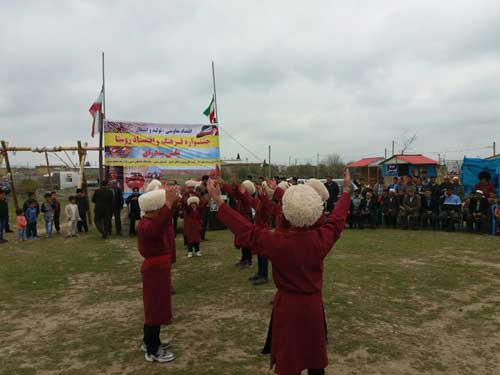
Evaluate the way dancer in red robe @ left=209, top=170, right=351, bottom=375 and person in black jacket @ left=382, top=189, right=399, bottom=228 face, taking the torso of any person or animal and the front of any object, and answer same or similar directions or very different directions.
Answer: very different directions

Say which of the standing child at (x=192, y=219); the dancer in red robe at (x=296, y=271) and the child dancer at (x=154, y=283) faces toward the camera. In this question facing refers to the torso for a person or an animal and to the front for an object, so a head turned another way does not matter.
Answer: the standing child

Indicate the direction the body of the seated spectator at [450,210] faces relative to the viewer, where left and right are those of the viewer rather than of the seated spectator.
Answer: facing the viewer and to the left of the viewer

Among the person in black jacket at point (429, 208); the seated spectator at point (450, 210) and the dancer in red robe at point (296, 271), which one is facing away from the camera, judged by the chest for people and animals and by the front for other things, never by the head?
the dancer in red robe

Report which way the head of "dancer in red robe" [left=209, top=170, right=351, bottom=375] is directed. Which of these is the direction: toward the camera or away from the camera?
away from the camera

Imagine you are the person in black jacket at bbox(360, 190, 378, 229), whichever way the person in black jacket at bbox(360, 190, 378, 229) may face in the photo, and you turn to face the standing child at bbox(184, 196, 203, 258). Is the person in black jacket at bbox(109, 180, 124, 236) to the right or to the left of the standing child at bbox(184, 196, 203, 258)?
right

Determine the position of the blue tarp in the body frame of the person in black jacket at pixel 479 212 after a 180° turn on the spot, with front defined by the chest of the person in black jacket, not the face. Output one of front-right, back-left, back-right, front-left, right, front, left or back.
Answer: front-left
